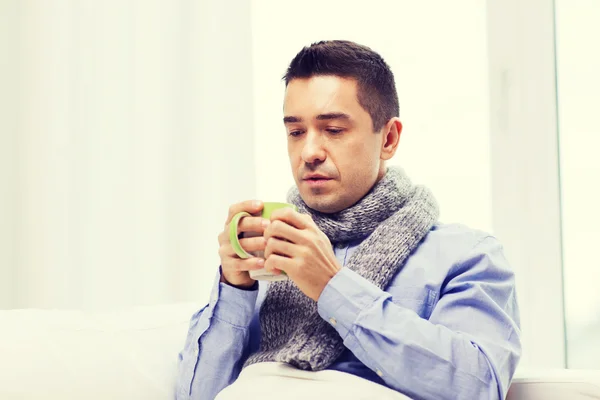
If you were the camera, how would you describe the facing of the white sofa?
facing the viewer

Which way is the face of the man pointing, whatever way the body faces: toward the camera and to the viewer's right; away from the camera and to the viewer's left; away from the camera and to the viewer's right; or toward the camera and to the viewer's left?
toward the camera and to the viewer's left

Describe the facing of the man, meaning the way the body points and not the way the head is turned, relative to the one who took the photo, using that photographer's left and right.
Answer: facing the viewer and to the left of the viewer
